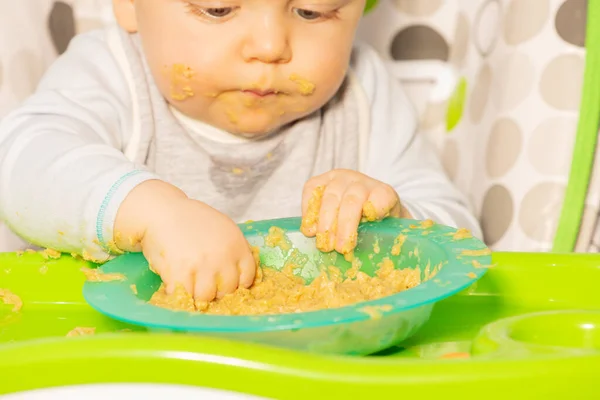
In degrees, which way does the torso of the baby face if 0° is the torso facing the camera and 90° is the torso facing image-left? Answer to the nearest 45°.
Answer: approximately 0°
